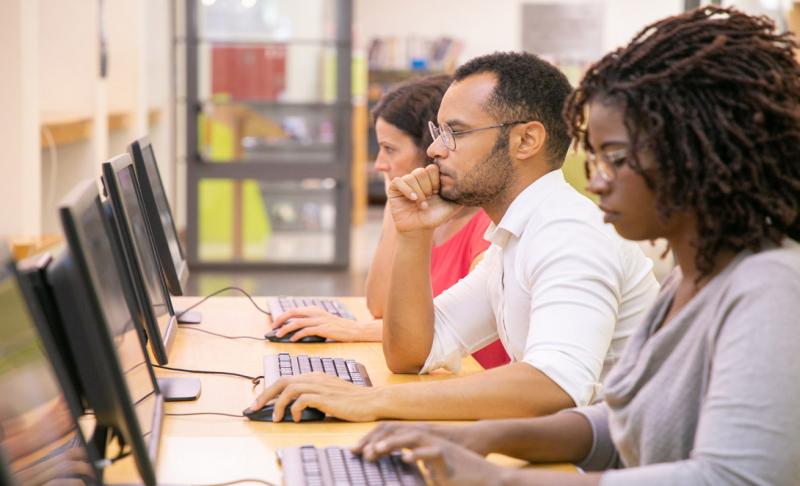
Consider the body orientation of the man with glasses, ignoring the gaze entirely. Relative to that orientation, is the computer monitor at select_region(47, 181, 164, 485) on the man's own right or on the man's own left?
on the man's own left

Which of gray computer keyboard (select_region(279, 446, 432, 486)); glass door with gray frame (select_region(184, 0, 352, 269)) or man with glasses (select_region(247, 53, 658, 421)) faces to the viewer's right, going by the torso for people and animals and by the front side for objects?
the gray computer keyboard

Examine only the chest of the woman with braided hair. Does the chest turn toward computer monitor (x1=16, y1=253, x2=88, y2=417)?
yes

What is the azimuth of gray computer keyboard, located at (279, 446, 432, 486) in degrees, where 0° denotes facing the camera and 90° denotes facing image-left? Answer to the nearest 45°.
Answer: approximately 270°

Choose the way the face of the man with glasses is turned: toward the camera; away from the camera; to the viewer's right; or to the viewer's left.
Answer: to the viewer's left

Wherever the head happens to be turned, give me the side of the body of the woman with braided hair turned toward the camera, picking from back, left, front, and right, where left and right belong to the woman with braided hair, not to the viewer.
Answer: left

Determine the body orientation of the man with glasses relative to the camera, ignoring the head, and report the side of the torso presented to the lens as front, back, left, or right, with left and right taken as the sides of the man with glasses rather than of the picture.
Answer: left

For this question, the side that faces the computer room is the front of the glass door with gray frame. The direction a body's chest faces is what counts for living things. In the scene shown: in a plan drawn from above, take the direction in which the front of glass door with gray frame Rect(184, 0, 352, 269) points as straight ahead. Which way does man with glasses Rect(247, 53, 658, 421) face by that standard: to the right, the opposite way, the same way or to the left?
to the right

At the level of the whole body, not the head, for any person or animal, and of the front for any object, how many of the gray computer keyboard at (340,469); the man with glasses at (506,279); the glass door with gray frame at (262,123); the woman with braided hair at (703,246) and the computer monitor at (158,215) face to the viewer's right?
2

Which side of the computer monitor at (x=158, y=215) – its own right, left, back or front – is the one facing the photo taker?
right

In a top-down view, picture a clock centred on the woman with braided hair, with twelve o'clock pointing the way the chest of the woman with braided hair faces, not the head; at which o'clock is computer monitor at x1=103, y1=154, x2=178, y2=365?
The computer monitor is roughly at 1 o'clock from the woman with braided hair.

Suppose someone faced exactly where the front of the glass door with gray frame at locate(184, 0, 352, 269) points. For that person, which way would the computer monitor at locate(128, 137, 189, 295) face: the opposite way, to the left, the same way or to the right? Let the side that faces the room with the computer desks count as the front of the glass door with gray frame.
to the left

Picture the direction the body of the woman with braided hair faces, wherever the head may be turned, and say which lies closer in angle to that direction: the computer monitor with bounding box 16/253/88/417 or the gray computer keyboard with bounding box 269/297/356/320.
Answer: the computer monitor
